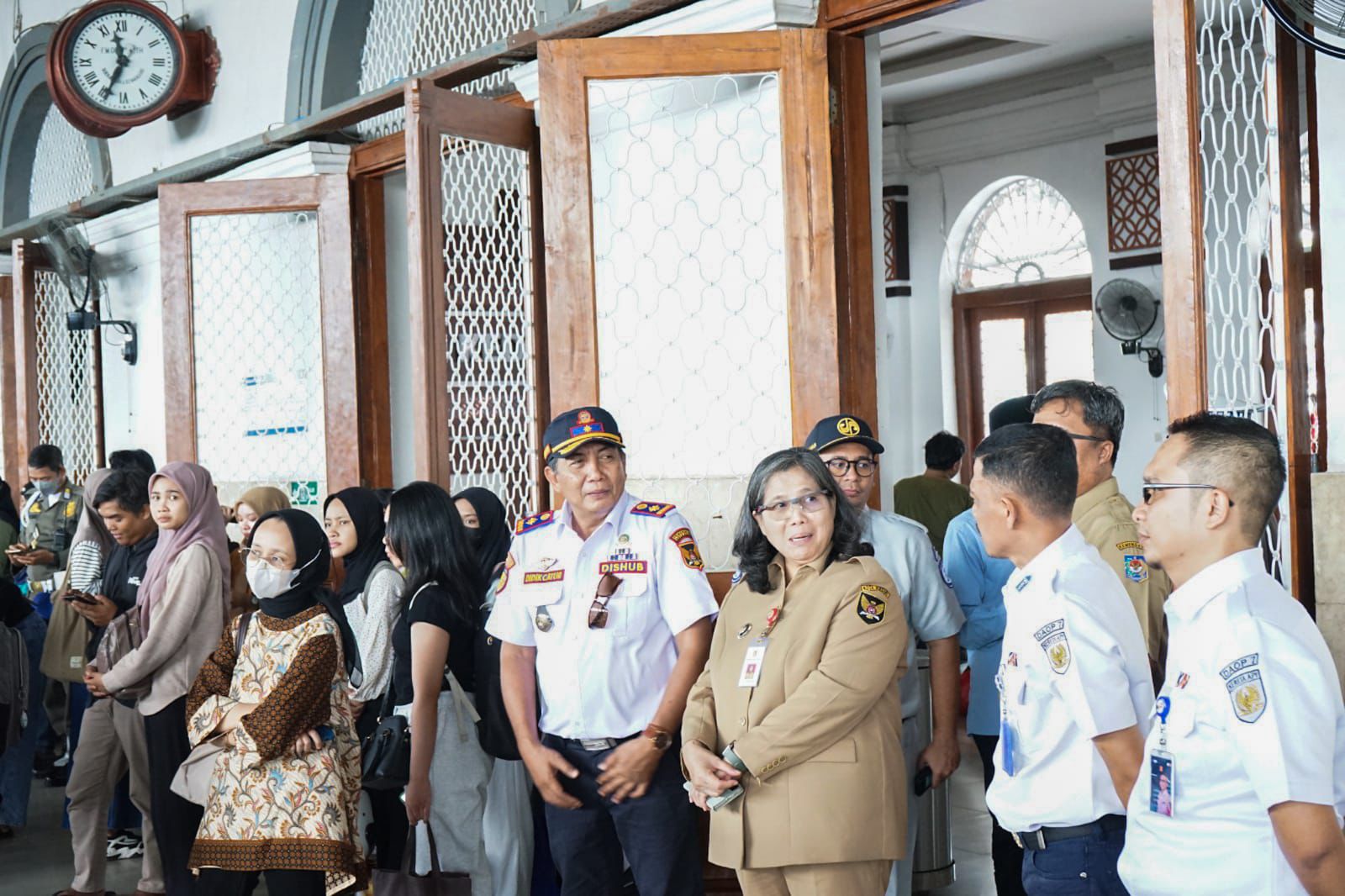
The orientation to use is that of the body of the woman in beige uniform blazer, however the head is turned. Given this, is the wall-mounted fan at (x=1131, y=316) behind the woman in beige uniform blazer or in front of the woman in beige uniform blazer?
behind

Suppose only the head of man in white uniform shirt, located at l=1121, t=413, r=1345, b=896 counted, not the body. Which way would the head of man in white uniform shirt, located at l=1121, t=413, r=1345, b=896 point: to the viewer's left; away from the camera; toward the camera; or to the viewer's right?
to the viewer's left

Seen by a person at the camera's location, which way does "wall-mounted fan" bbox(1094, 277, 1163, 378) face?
facing the viewer

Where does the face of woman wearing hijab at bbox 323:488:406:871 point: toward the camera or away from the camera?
toward the camera

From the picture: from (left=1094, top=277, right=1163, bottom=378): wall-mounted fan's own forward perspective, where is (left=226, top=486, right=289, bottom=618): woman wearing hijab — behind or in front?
in front

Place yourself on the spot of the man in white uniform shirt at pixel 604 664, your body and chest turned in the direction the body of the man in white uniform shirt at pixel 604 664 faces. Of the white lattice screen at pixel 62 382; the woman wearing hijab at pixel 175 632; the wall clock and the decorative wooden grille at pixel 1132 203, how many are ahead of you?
0

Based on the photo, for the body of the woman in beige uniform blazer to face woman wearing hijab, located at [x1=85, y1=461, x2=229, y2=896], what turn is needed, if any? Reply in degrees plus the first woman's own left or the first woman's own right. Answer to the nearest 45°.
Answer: approximately 90° to the first woman's own right

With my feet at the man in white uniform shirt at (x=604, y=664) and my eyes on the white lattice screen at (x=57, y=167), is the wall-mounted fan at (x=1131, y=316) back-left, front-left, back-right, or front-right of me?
front-right

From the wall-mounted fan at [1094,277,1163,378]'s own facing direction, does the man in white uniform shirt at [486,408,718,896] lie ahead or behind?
ahead

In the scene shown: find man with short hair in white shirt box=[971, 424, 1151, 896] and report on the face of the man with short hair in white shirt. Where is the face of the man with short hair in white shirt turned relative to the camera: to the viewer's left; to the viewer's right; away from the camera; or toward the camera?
to the viewer's left

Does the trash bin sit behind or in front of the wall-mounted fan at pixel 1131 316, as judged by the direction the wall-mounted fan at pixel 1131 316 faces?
in front

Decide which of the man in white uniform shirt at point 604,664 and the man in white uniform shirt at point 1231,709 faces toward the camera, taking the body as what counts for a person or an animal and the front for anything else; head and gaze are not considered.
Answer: the man in white uniform shirt at point 604,664

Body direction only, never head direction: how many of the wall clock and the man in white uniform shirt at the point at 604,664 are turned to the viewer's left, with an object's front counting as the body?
0

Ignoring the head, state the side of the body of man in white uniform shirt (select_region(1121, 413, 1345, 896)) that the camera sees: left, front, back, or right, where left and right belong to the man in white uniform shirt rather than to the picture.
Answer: left
